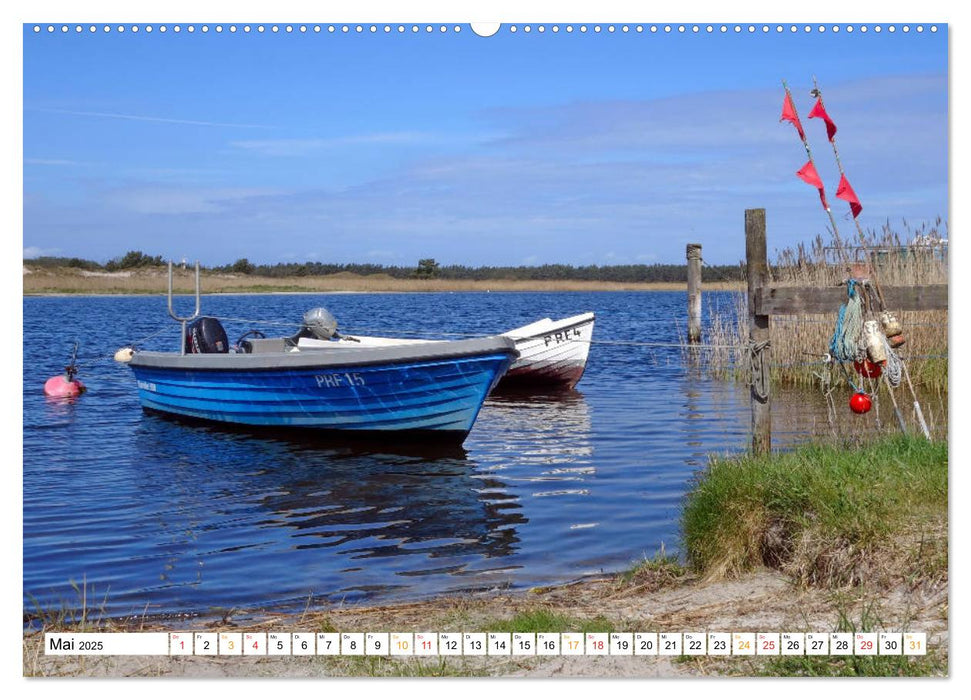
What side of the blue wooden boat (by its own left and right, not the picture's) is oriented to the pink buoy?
back

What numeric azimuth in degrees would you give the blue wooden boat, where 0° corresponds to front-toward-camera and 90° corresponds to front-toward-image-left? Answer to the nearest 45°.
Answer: approximately 315°

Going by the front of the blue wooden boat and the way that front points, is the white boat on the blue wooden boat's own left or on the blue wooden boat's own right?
on the blue wooden boat's own left

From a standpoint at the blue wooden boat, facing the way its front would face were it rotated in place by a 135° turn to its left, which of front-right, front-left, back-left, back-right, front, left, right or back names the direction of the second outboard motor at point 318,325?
front

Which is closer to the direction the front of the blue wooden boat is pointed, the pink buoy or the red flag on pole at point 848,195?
the red flag on pole

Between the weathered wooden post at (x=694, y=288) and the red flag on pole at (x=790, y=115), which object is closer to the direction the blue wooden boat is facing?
the red flag on pole
